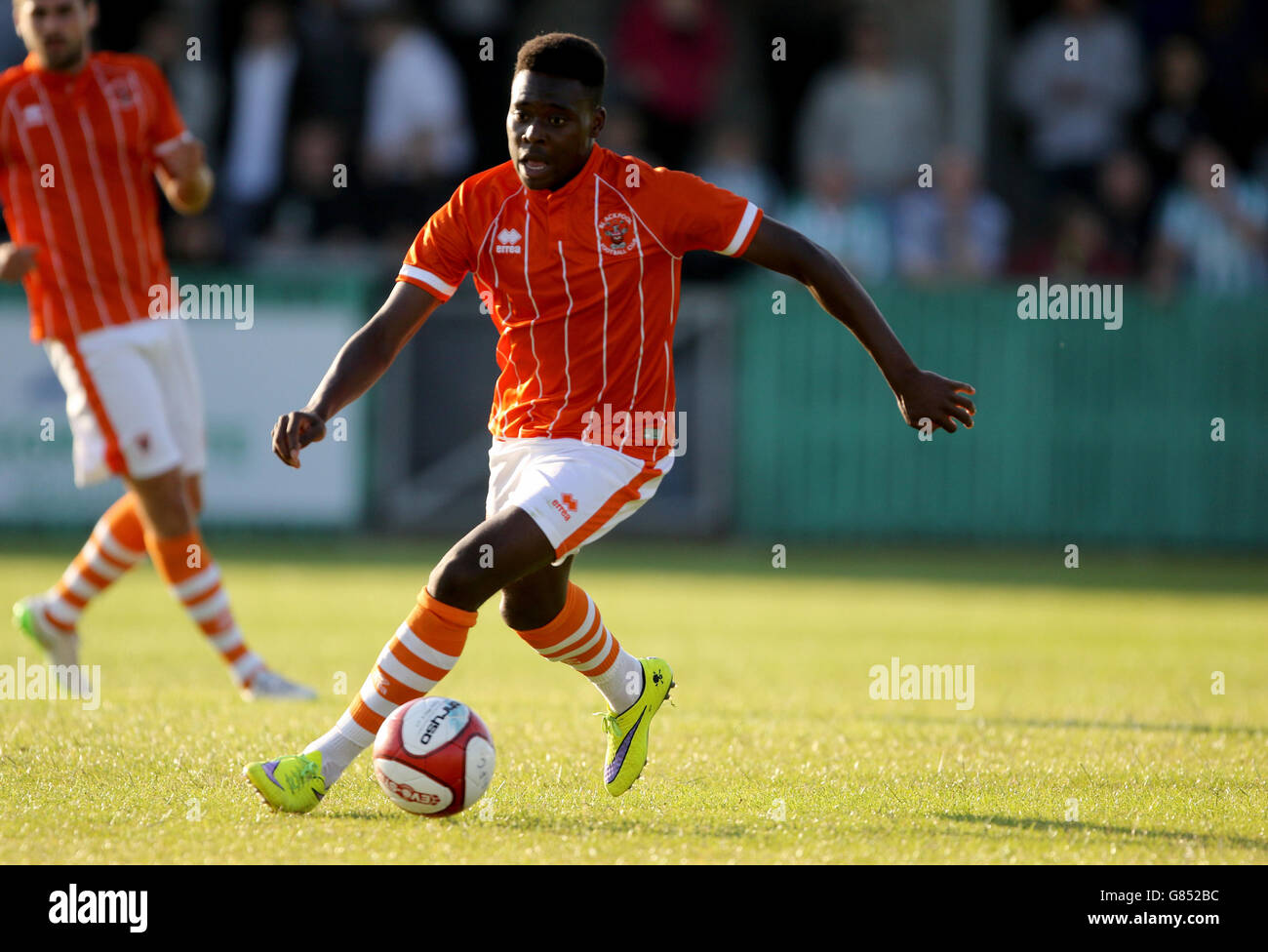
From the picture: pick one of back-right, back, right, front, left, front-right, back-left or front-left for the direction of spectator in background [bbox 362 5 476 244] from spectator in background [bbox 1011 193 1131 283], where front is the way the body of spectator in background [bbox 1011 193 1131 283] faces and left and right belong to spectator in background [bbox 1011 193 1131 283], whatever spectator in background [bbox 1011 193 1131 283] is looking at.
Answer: right

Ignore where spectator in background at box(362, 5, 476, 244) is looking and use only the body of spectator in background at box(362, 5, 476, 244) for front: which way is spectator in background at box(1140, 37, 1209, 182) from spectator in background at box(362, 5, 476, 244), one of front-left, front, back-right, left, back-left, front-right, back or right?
back-left

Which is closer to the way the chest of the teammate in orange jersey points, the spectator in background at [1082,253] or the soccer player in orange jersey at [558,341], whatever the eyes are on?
the soccer player in orange jersey

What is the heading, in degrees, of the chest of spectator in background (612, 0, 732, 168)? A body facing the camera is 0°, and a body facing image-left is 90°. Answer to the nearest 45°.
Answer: approximately 0°

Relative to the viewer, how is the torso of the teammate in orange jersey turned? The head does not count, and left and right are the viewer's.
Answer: facing the viewer and to the right of the viewer

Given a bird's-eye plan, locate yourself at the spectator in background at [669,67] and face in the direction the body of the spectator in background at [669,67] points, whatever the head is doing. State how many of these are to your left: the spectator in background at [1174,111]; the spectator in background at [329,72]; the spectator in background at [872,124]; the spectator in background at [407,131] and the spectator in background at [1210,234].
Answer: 3

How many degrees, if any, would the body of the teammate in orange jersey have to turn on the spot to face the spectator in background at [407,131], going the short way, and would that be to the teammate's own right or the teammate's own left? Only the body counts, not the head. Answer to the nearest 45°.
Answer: approximately 135° to the teammate's own left

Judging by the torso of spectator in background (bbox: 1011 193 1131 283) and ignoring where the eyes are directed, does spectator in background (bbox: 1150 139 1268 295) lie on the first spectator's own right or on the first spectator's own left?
on the first spectator's own left

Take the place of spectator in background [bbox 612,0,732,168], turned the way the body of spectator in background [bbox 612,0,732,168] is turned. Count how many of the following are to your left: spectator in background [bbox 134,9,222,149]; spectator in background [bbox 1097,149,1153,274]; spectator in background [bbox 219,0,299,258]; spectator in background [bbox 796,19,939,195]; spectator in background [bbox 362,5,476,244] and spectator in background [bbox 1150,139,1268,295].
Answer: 3
